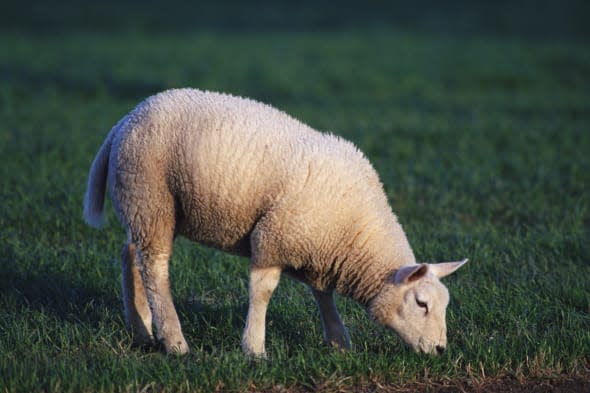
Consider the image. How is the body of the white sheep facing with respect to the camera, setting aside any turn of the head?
to the viewer's right
